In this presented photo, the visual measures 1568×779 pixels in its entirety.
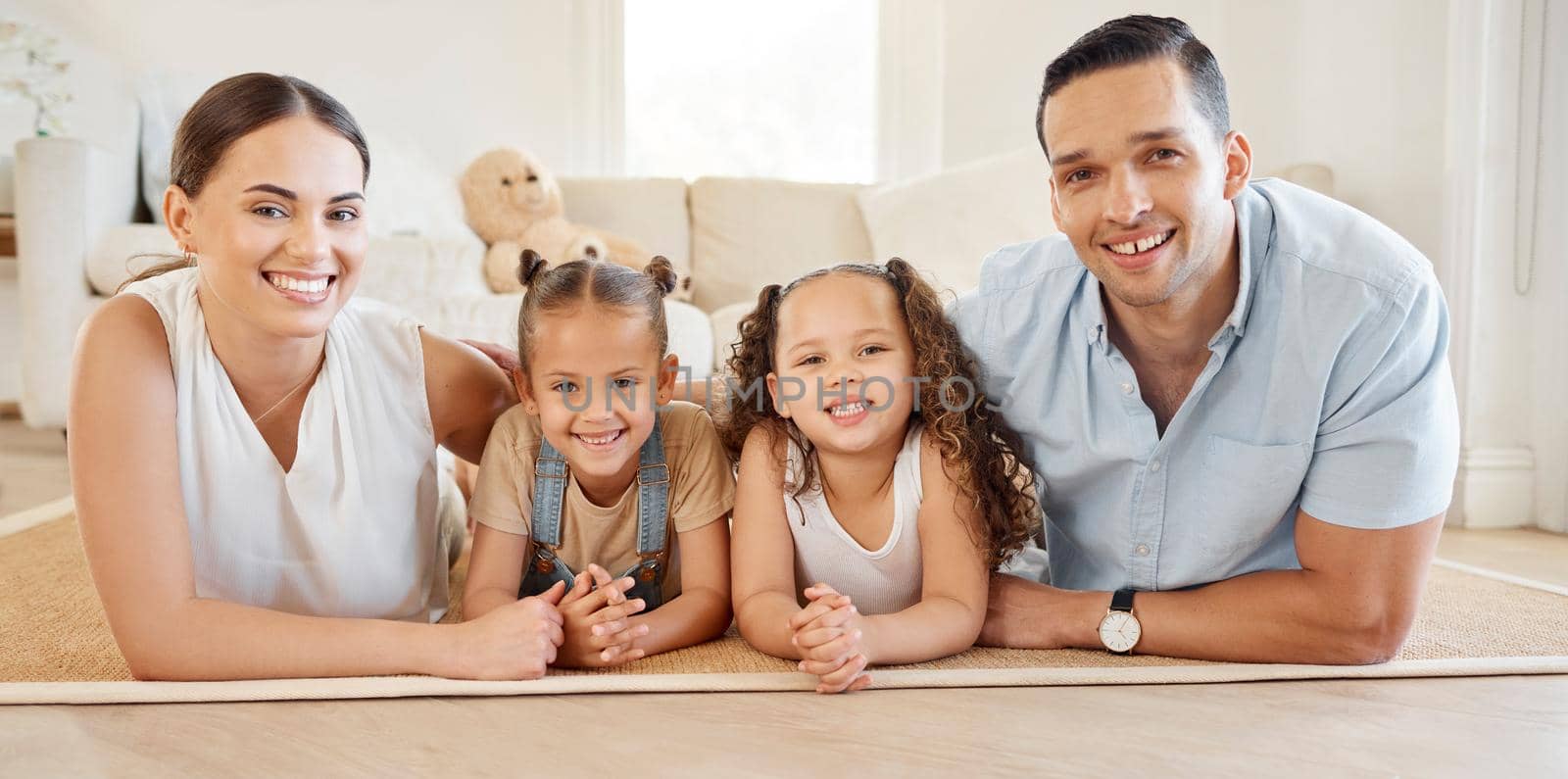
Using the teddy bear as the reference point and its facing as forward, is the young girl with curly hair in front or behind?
in front

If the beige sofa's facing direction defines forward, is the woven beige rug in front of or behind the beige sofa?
in front

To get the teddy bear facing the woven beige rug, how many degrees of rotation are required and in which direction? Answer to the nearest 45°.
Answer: approximately 45° to its right

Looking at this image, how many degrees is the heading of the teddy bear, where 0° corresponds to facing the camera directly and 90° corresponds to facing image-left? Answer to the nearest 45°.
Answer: approximately 315°

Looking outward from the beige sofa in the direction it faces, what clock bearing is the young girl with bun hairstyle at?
The young girl with bun hairstyle is roughly at 12 o'clock from the beige sofa.

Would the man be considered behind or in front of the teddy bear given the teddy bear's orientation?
in front

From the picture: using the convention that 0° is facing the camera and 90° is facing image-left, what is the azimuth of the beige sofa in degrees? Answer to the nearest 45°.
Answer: approximately 0°
